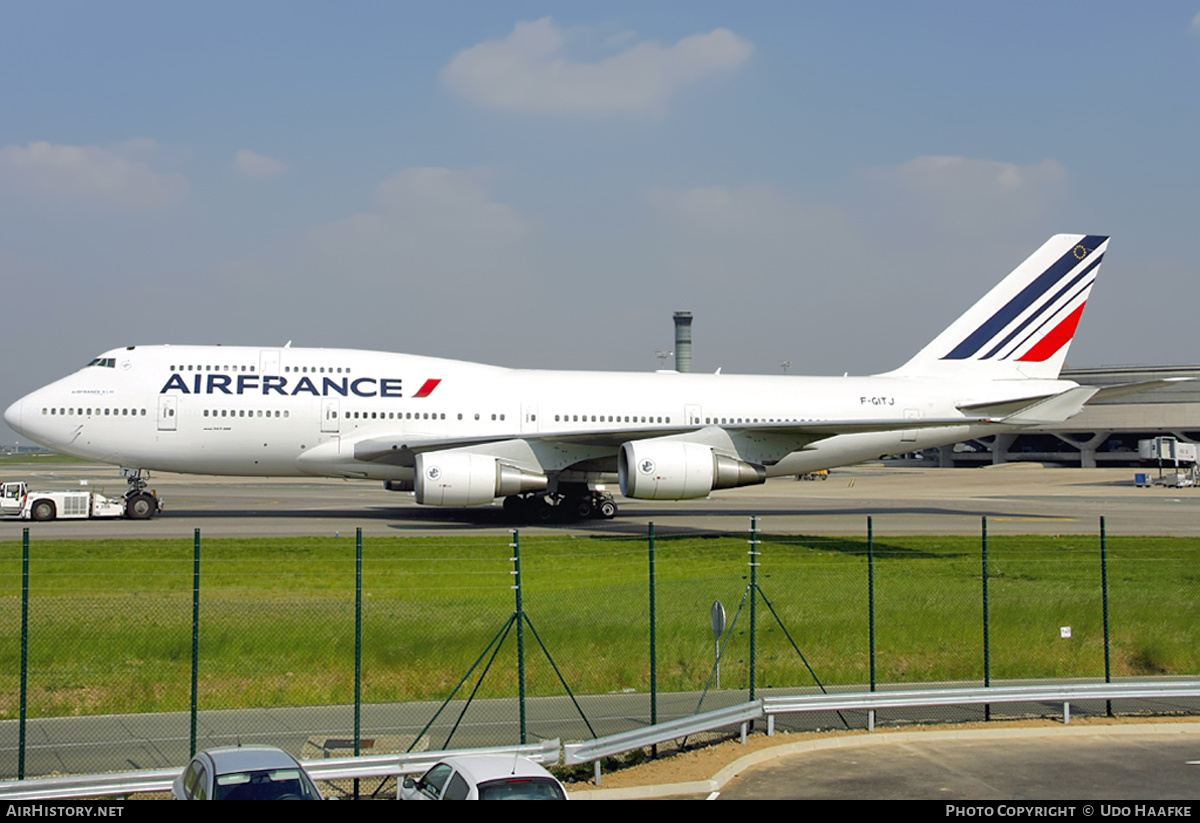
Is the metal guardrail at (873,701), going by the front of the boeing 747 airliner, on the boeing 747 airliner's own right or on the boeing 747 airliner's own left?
on the boeing 747 airliner's own left

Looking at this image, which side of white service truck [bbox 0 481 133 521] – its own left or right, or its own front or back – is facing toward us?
left

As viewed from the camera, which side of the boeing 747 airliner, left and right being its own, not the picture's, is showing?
left

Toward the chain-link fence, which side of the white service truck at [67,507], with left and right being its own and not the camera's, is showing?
left

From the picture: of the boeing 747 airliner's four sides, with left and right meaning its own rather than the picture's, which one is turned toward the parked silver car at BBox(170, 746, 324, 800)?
left

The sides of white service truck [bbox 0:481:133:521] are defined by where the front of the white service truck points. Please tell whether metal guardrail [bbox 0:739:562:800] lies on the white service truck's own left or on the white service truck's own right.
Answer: on the white service truck's own left

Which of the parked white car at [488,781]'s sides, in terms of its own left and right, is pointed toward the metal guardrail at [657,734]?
right

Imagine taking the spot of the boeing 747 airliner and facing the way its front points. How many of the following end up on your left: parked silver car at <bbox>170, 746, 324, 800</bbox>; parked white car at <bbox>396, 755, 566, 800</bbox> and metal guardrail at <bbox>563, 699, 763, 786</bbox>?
3

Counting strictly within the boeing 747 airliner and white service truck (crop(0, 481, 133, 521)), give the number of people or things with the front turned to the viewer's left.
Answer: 2

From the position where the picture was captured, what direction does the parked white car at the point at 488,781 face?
facing away from the viewer and to the left of the viewer

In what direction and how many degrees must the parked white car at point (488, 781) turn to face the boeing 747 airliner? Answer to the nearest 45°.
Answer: approximately 45° to its right

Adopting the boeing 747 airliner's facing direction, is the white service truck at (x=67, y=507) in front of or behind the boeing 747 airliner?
in front

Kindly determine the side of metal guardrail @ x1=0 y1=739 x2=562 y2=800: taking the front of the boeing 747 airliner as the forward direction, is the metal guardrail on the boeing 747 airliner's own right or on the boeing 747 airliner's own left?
on the boeing 747 airliner's own left

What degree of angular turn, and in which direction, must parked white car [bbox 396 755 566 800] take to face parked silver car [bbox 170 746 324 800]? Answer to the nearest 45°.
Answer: approximately 45° to its left

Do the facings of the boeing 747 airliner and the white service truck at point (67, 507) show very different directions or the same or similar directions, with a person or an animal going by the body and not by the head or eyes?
same or similar directions

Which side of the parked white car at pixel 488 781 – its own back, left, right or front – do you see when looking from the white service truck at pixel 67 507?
front
